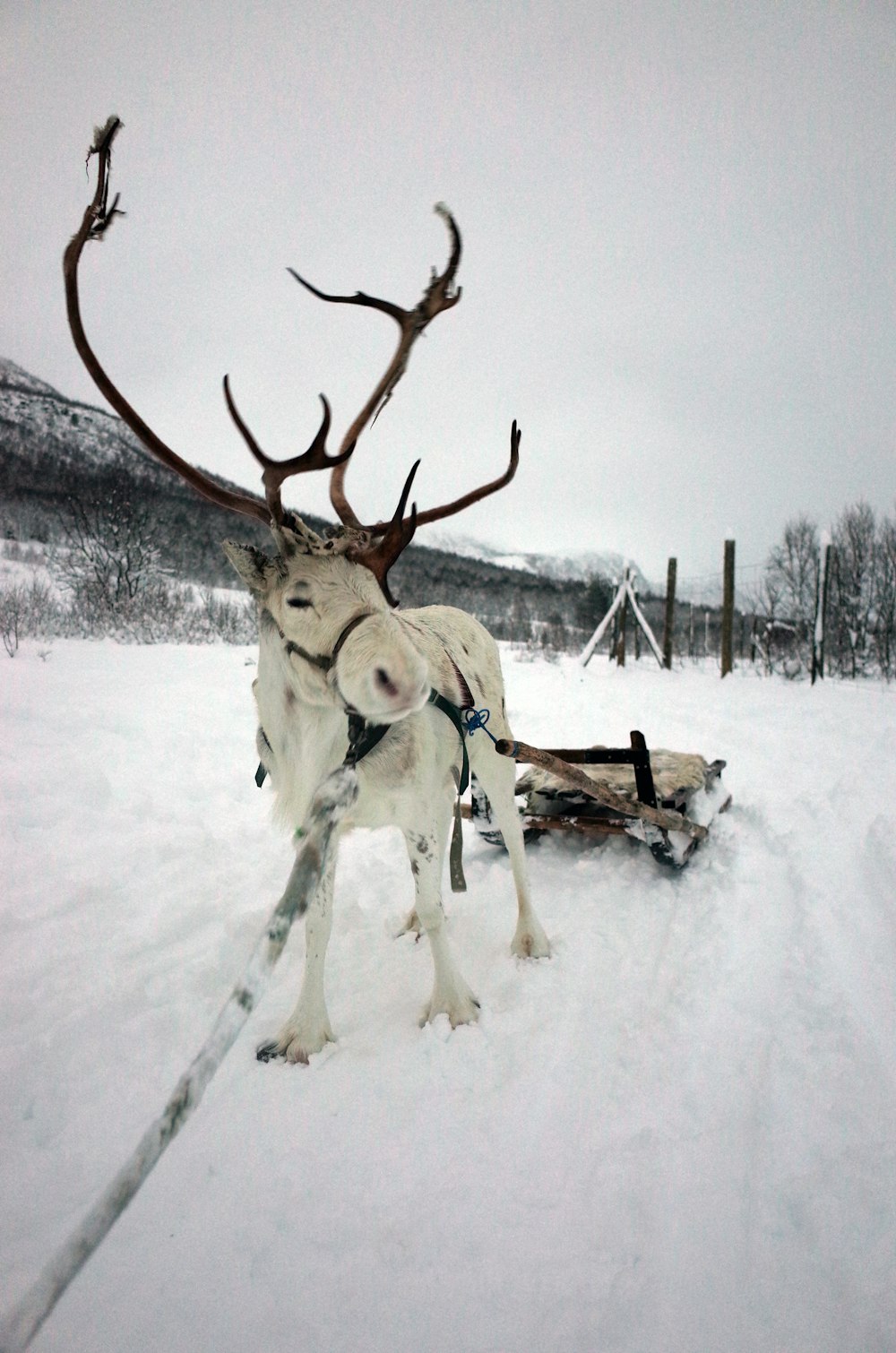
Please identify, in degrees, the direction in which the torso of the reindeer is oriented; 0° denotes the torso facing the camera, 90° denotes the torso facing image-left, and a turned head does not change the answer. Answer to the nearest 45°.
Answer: approximately 45°

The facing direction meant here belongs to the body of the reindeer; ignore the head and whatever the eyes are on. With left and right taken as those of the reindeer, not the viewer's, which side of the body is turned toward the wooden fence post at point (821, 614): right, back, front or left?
back

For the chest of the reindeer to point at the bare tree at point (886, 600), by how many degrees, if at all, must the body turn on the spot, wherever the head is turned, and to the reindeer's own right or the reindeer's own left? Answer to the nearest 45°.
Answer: approximately 180°

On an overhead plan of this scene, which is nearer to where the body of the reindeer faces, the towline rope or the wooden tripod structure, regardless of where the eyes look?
the towline rope

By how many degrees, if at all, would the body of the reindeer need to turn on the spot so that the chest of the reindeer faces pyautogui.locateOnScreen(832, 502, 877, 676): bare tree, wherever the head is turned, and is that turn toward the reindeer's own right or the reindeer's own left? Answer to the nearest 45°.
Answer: approximately 180°

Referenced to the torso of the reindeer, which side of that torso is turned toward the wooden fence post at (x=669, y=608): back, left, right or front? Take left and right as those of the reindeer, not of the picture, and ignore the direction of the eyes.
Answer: back

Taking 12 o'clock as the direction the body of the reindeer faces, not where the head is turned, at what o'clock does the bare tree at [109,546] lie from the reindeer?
The bare tree is roughly at 4 o'clock from the reindeer.

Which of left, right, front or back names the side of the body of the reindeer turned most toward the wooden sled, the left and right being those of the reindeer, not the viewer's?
back

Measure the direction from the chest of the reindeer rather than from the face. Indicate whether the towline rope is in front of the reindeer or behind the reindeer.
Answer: in front

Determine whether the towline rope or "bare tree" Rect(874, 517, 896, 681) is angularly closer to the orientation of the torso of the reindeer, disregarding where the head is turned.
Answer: the towline rope
